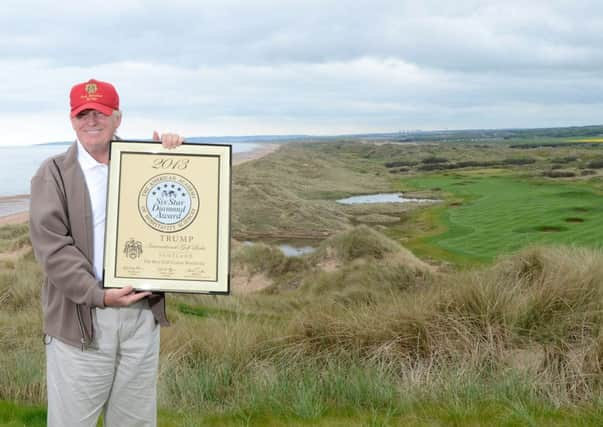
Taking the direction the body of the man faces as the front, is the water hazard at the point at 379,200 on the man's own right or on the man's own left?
on the man's own left

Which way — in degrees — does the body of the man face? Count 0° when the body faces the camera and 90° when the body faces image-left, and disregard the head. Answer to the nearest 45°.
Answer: approximately 315°

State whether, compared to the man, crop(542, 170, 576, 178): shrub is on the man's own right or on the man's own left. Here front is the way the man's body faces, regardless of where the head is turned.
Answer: on the man's own left

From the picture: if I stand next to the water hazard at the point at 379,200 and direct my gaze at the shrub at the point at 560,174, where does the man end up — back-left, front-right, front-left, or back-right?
back-right
